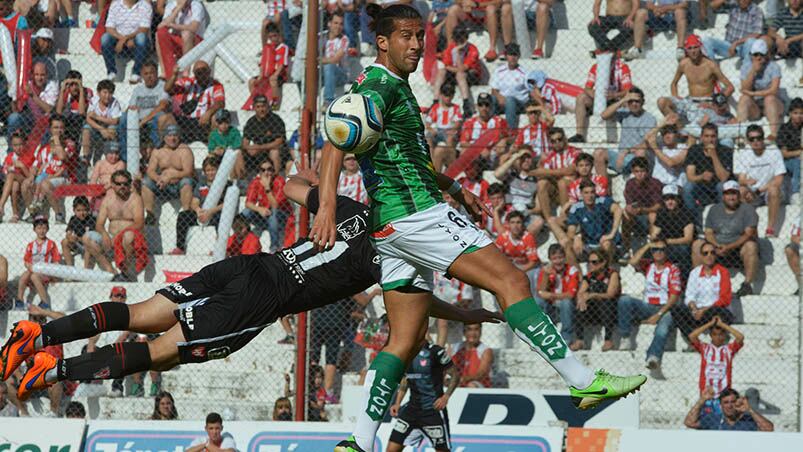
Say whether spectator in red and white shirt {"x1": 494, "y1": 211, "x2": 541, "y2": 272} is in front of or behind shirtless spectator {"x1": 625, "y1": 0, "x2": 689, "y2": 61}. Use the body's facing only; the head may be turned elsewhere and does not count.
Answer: in front

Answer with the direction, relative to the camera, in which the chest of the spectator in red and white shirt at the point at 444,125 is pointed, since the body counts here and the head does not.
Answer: toward the camera

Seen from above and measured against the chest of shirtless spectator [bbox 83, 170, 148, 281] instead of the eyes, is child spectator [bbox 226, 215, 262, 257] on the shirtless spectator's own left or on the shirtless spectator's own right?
on the shirtless spectator's own left

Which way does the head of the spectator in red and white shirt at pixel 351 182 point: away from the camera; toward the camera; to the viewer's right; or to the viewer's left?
toward the camera

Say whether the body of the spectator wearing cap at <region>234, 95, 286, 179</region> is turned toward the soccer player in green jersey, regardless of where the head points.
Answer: yes

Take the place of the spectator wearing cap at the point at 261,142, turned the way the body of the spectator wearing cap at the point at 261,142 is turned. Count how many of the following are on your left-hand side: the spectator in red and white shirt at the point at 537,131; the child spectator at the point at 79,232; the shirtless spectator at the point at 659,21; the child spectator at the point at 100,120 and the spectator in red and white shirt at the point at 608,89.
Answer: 3

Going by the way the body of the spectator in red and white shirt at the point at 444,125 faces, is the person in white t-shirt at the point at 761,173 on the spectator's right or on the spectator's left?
on the spectator's left

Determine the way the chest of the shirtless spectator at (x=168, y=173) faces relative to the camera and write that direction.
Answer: toward the camera

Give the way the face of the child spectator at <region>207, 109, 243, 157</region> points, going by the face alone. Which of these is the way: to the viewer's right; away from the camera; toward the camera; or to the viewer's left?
toward the camera

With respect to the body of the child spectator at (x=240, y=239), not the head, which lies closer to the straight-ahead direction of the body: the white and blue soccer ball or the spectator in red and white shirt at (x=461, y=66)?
the white and blue soccer ball

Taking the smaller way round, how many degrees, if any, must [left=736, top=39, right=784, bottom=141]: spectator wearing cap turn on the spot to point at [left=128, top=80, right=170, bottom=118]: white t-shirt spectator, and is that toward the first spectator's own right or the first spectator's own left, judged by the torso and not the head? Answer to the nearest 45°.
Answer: approximately 90° to the first spectator's own right

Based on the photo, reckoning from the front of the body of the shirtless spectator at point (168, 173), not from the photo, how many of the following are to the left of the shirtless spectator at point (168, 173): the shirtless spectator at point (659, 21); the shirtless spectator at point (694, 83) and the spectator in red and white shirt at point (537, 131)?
3

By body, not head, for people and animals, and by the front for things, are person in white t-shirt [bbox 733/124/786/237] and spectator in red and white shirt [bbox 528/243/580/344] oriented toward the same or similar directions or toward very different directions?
same or similar directions
